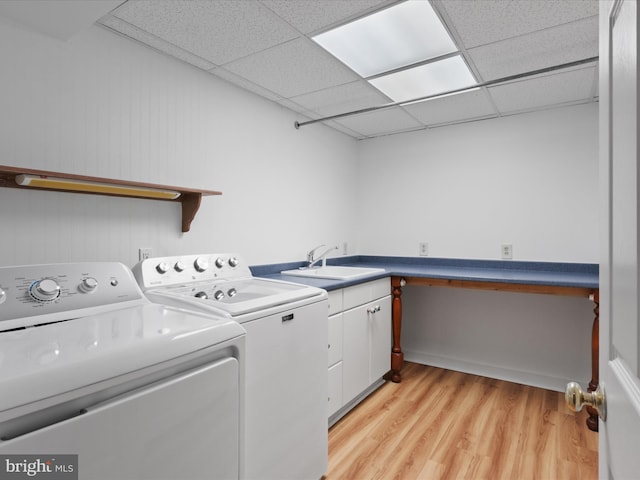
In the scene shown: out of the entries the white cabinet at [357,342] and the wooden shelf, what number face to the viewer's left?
0

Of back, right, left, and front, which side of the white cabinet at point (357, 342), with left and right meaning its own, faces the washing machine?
right

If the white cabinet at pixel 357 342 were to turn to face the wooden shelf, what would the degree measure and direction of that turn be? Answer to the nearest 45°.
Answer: approximately 90° to its right

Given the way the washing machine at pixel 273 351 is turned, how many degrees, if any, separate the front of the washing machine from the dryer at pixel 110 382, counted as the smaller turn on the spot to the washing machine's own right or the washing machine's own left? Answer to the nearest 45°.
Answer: approximately 90° to the washing machine's own right

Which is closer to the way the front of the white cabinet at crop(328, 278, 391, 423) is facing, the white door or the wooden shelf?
the white door

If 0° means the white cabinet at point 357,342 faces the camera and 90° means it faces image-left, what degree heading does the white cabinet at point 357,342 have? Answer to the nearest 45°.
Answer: approximately 315°

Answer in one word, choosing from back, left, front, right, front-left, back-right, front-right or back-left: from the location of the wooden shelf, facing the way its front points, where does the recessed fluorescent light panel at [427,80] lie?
front-left

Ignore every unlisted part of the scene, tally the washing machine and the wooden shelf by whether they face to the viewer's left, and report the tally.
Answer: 0
